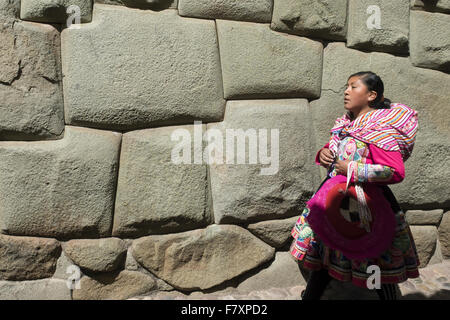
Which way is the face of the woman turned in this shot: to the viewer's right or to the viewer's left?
to the viewer's left

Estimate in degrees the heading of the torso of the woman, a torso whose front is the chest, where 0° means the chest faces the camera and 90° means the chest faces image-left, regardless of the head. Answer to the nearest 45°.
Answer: approximately 45°
